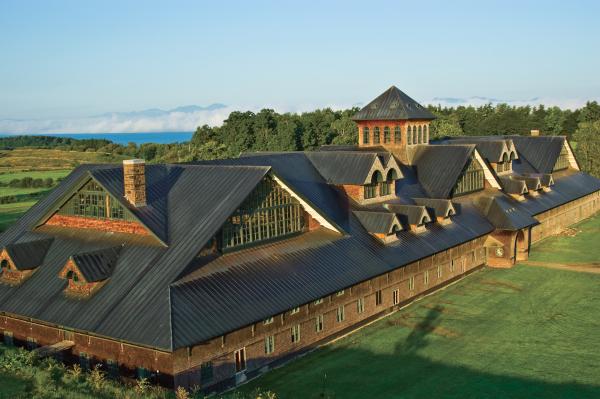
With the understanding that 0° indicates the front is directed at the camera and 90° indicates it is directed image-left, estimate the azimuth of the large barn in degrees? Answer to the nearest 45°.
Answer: approximately 315°
